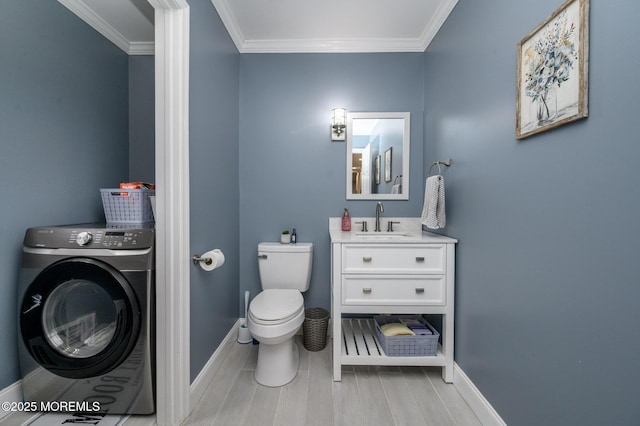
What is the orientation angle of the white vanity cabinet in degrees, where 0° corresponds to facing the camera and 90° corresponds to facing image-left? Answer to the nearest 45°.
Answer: approximately 0°

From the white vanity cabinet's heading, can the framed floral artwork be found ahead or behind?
ahead

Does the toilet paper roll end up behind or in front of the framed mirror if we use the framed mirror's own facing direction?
in front

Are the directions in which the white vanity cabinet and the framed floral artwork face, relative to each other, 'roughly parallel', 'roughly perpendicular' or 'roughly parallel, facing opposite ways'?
roughly perpendicular
